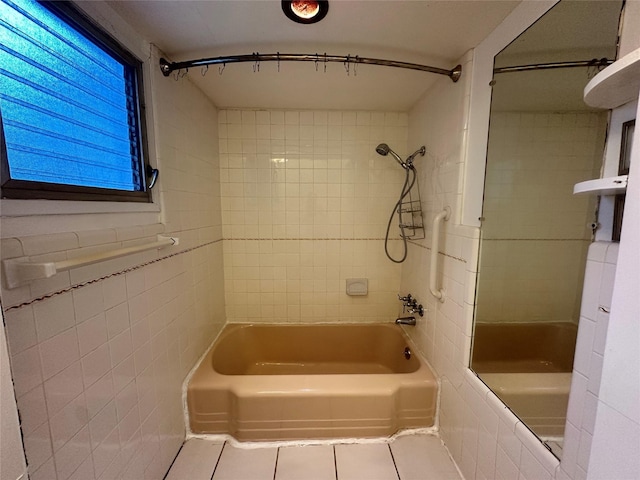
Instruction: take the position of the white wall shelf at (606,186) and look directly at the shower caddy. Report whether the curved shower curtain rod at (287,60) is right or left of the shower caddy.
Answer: left

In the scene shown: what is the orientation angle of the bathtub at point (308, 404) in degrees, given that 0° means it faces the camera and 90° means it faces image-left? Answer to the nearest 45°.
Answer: approximately 0°

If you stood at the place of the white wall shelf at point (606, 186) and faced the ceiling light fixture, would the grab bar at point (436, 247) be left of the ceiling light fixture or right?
right
